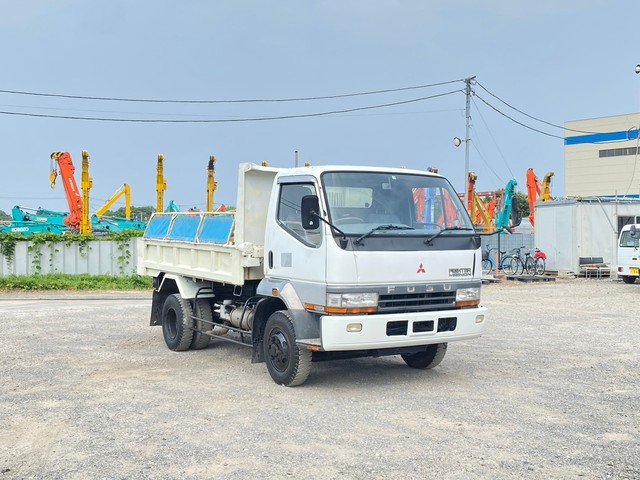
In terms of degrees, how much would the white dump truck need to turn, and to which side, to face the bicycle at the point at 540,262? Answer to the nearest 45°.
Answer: approximately 90° to its left

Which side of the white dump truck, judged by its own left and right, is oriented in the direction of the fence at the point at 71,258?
back

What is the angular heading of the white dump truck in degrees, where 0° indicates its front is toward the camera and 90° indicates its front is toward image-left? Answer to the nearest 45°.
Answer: approximately 315°

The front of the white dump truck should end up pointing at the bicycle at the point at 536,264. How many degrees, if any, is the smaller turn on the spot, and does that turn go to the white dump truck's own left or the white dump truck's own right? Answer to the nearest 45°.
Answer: approximately 90° to the white dump truck's own left

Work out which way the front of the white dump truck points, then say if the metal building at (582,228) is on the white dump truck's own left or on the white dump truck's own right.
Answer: on the white dump truck's own left

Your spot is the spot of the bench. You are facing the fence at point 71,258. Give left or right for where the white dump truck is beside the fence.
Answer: left

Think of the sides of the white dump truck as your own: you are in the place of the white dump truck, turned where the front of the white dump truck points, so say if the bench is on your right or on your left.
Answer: on your left
